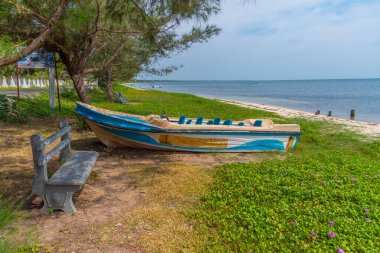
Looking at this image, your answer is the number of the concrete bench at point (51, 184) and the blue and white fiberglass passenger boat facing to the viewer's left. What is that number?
1

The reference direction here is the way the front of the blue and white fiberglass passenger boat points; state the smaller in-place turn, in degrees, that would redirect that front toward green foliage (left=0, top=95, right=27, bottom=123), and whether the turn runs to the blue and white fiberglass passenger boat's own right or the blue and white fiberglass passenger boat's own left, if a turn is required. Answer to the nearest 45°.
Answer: approximately 45° to the blue and white fiberglass passenger boat's own right

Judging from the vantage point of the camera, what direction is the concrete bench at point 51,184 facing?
facing to the right of the viewer

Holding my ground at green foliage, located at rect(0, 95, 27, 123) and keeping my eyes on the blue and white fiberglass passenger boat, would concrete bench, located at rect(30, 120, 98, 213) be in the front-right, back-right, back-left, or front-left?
front-right

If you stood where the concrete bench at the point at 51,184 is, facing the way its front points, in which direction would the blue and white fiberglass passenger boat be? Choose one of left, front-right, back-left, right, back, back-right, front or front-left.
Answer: front-left

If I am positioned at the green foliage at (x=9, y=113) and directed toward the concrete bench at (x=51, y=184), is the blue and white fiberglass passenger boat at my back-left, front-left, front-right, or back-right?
front-left

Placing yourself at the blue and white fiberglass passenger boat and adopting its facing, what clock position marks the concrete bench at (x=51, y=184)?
The concrete bench is roughly at 10 o'clock from the blue and white fiberglass passenger boat.

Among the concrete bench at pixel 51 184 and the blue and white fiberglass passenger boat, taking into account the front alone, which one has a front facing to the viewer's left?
the blue and white fiberglass passenger boat

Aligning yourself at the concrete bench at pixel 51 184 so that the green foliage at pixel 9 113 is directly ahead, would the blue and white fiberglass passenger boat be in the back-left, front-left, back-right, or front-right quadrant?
front-right

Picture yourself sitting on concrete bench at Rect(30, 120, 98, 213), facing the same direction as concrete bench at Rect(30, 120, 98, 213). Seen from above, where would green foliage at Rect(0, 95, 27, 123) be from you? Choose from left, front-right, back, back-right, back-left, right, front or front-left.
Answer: left

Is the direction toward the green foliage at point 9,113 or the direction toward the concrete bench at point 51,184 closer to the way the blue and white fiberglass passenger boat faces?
the green foliage

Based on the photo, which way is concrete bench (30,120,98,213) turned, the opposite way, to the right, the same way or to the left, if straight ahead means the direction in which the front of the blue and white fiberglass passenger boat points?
the opposite way

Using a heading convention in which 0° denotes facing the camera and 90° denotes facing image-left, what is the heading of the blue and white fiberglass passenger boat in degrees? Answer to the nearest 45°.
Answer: approximately 90°
